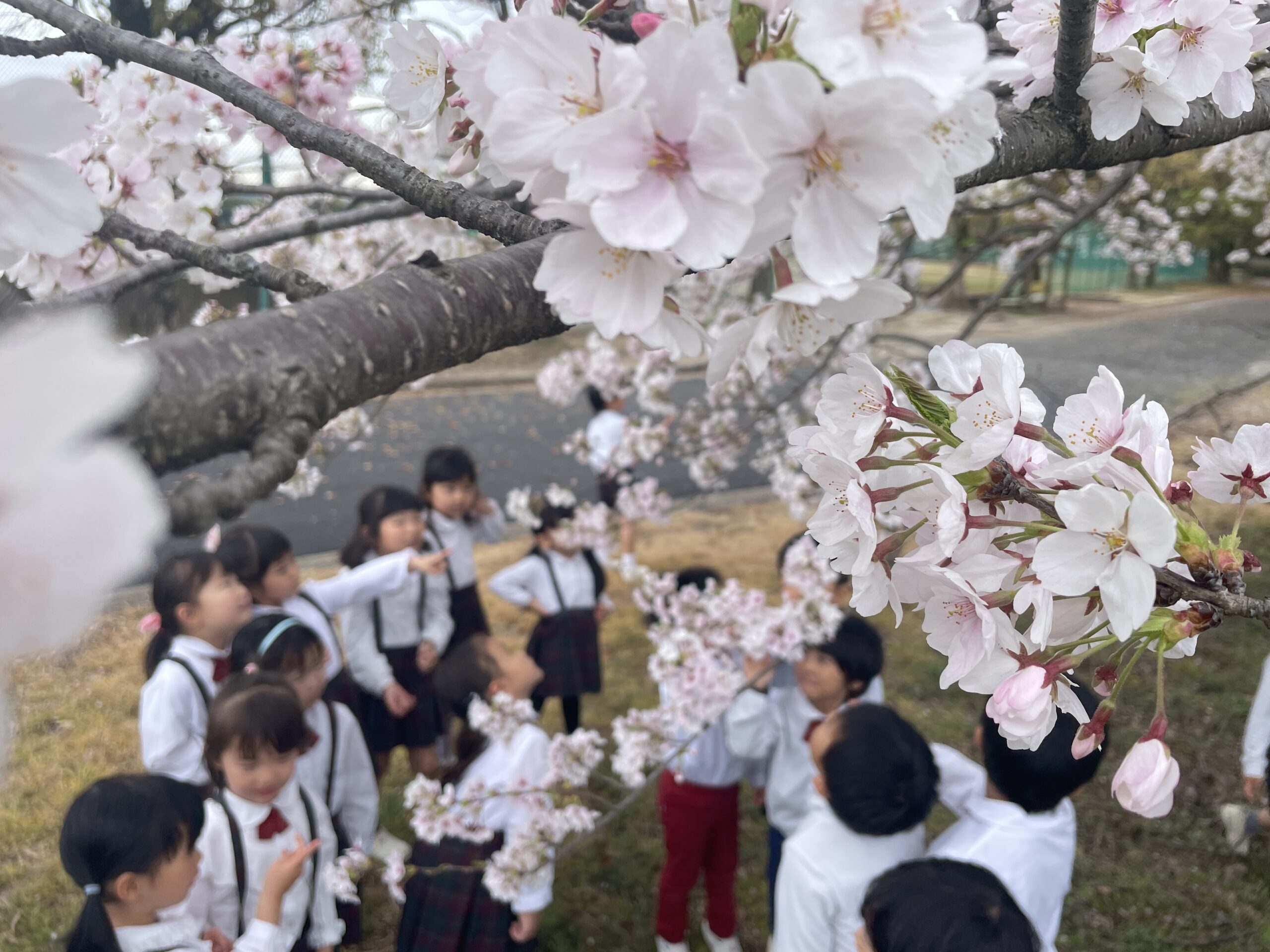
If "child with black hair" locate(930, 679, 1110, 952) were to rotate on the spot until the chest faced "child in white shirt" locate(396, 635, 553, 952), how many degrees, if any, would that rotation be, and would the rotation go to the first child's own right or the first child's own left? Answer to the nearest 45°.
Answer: approximately 90° to the first child's own left

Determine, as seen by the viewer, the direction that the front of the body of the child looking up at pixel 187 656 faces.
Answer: to the viewer's right

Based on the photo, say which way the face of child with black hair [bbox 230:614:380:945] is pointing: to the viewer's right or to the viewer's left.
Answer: to the viewer's right

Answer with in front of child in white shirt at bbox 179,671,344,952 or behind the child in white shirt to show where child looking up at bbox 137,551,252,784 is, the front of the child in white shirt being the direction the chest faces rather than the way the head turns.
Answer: behind

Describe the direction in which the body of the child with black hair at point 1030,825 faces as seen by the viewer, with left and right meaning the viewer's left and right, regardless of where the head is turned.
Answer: facing away from the viewer

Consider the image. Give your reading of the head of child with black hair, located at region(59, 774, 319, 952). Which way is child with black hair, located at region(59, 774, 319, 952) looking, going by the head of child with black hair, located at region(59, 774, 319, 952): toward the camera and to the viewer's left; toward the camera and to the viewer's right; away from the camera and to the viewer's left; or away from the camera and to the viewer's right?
away from the camera and to the viewer's right

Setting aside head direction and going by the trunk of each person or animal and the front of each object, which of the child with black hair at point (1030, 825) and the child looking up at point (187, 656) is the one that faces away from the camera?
the child with black hair

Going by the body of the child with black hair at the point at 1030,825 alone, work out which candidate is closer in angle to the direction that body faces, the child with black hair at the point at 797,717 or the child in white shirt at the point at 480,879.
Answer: the child with black hair

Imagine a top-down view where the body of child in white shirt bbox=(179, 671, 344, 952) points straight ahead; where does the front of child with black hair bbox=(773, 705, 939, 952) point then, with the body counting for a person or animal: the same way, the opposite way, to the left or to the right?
the opposite way
